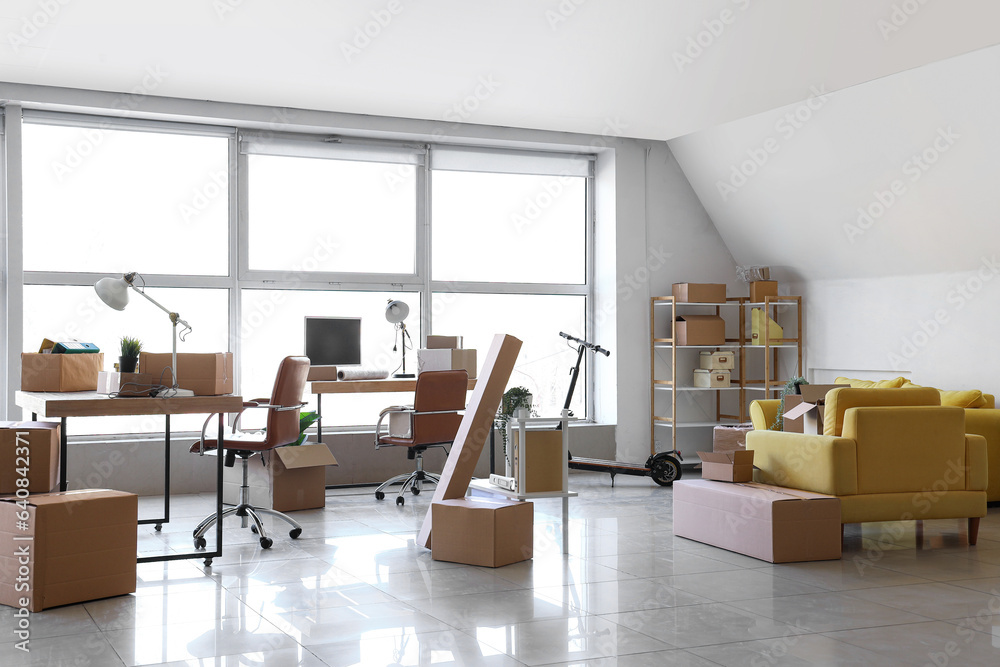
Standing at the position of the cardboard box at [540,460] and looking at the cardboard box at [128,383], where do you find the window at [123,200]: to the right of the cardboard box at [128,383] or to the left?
right

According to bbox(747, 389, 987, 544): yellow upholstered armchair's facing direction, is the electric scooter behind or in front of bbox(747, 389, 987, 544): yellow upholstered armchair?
in front

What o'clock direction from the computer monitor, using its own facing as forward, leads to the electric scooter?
The electric scooter is roughly at 9 o'clock from the computer monitor.

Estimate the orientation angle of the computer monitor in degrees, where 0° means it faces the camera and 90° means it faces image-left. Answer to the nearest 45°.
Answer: approximately 0°

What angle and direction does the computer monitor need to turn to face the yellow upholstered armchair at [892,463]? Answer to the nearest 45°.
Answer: approximately 45° to its left

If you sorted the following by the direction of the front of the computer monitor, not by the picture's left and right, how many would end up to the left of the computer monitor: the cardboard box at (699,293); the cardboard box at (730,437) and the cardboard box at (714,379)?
3

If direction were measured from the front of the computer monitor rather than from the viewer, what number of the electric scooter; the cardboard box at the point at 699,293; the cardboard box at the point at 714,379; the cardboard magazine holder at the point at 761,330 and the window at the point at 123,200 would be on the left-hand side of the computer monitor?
4
